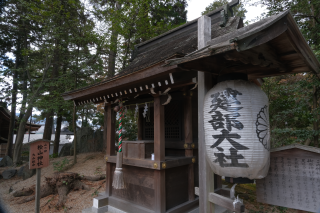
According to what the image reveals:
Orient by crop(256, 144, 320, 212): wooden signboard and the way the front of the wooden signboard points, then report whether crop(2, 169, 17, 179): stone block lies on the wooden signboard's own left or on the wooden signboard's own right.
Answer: on the wooden signboard's own right

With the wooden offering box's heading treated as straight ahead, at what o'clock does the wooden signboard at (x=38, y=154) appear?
The wooden signboard is roughly at 2 o'clock from the wooden offering box.

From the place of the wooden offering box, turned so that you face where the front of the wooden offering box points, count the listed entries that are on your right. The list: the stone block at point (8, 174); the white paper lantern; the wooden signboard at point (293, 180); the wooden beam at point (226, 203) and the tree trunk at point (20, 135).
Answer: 2

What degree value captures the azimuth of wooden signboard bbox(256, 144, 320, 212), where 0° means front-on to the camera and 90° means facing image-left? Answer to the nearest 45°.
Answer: approximately 45°

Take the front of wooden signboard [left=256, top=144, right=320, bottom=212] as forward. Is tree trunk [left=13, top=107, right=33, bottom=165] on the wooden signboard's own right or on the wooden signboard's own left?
on the wooden signboard's own right

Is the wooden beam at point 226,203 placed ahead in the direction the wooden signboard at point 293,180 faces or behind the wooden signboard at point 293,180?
ahead

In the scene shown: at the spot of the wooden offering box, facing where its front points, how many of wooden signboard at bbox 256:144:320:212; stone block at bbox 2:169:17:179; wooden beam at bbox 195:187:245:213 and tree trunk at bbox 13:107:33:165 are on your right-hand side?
2

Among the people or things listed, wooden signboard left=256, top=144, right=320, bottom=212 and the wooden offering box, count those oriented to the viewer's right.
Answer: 0
